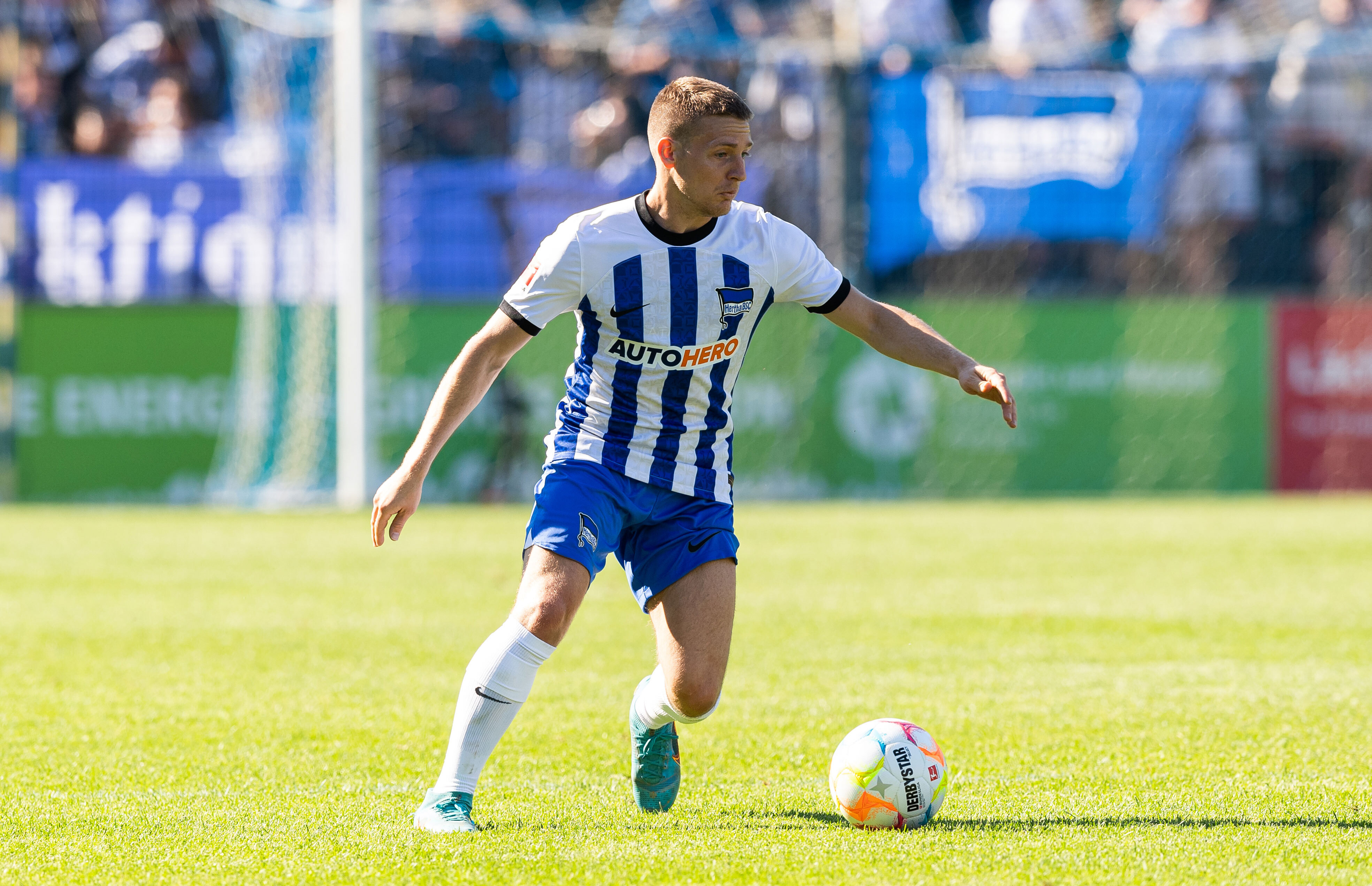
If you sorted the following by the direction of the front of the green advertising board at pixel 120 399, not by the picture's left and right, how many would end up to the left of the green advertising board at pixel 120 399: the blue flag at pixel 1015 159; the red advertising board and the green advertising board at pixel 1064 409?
3

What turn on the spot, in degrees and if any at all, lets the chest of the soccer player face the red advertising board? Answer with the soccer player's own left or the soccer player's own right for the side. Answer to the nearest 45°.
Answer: approximately 135° to the soccer player's own left

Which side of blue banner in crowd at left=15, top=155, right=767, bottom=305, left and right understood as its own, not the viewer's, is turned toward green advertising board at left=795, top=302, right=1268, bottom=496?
left

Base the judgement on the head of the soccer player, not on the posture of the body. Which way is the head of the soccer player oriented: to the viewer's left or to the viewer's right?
to the viewer's right

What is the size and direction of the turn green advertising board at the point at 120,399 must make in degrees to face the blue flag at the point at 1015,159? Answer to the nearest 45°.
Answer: approximately 90° to its left

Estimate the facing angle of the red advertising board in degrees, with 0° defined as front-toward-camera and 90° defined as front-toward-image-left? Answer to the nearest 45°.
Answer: approximately 0°

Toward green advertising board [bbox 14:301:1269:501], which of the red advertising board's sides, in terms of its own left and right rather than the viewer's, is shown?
right

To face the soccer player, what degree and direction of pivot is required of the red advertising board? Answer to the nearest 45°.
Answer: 0° — it already faces them
